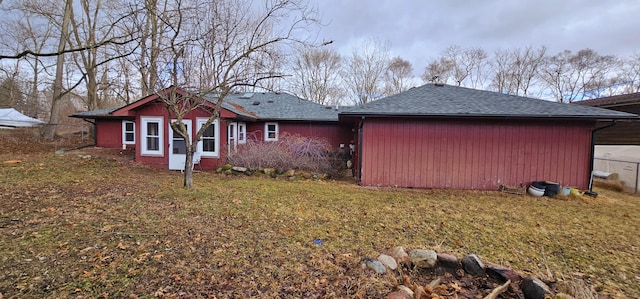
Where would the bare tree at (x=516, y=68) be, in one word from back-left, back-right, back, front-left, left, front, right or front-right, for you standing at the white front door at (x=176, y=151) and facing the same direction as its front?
left

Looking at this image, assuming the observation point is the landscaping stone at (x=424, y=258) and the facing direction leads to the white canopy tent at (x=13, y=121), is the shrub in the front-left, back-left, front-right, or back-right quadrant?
front-right

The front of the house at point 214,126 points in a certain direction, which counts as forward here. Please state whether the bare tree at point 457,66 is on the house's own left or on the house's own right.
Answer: on the house's own left

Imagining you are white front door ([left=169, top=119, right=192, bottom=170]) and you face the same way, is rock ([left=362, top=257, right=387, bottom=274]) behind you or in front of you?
in front

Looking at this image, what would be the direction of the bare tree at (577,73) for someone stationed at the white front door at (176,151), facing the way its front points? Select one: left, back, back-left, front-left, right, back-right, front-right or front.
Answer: left

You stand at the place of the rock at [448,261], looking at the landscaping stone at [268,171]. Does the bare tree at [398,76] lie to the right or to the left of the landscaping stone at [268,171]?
right

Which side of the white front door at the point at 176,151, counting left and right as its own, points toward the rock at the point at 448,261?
front

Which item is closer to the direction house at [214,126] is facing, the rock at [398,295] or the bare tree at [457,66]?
the rock

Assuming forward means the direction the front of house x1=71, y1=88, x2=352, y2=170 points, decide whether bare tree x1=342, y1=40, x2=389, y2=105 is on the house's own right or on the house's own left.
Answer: on the house's own left

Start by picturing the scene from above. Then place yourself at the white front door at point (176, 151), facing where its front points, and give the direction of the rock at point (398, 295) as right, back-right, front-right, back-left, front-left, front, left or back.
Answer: front

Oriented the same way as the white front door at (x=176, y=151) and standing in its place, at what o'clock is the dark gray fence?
The dark gray fence is roughly at 10 o'clock from the white front door.

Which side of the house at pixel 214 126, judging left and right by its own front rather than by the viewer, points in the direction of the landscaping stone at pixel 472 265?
front

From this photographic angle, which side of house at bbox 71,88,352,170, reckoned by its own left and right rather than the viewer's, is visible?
front

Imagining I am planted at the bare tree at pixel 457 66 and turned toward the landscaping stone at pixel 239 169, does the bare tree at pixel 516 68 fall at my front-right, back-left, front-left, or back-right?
back-left

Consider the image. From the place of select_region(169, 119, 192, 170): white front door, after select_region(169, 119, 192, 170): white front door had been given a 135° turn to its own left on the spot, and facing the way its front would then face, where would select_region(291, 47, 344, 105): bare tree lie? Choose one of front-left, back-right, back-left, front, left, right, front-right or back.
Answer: front

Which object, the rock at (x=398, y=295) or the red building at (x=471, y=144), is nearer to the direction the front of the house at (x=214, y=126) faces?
the rock

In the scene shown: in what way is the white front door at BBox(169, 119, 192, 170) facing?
toward the camera

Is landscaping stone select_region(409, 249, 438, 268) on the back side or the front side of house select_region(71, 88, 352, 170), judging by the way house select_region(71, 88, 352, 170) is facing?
on the front side
